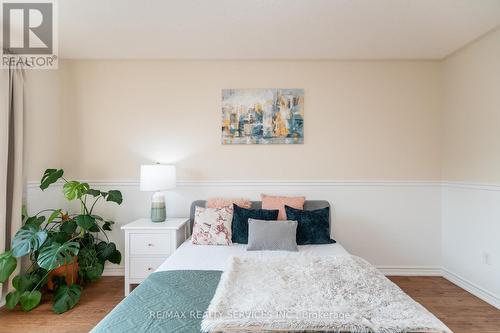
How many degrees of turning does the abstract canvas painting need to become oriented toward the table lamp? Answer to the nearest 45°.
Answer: approximately 90° to its right

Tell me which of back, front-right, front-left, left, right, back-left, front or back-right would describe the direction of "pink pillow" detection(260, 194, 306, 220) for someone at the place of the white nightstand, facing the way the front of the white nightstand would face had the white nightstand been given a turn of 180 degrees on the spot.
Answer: right

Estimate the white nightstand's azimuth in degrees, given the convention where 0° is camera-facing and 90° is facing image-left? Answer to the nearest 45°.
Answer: approximately 0°

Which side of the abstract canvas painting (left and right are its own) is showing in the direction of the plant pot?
right

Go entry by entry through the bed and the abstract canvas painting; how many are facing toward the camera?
2

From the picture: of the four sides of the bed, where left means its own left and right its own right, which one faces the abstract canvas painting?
back

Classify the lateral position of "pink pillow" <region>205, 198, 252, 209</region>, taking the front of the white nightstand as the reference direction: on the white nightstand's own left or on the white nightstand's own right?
on the white nightstand's own left

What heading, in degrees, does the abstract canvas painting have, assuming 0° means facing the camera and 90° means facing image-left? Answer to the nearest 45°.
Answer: approximately 0°

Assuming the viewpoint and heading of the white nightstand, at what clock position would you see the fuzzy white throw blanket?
The fuzzy white throw blanket is roughly at 11 o'clock from the white nightstand.
